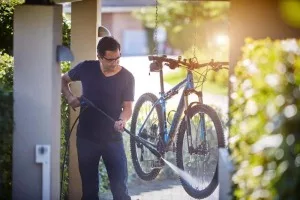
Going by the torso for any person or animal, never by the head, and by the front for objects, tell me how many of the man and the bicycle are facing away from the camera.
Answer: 0

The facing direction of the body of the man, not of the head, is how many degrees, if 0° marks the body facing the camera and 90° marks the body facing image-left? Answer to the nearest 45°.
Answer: approximately 315°

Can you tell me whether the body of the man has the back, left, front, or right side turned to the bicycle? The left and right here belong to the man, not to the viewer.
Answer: left

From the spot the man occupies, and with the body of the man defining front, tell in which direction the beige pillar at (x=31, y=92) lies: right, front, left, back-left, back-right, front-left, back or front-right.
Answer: right

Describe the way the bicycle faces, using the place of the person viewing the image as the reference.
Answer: facing the viewer and to the right of the viewer
